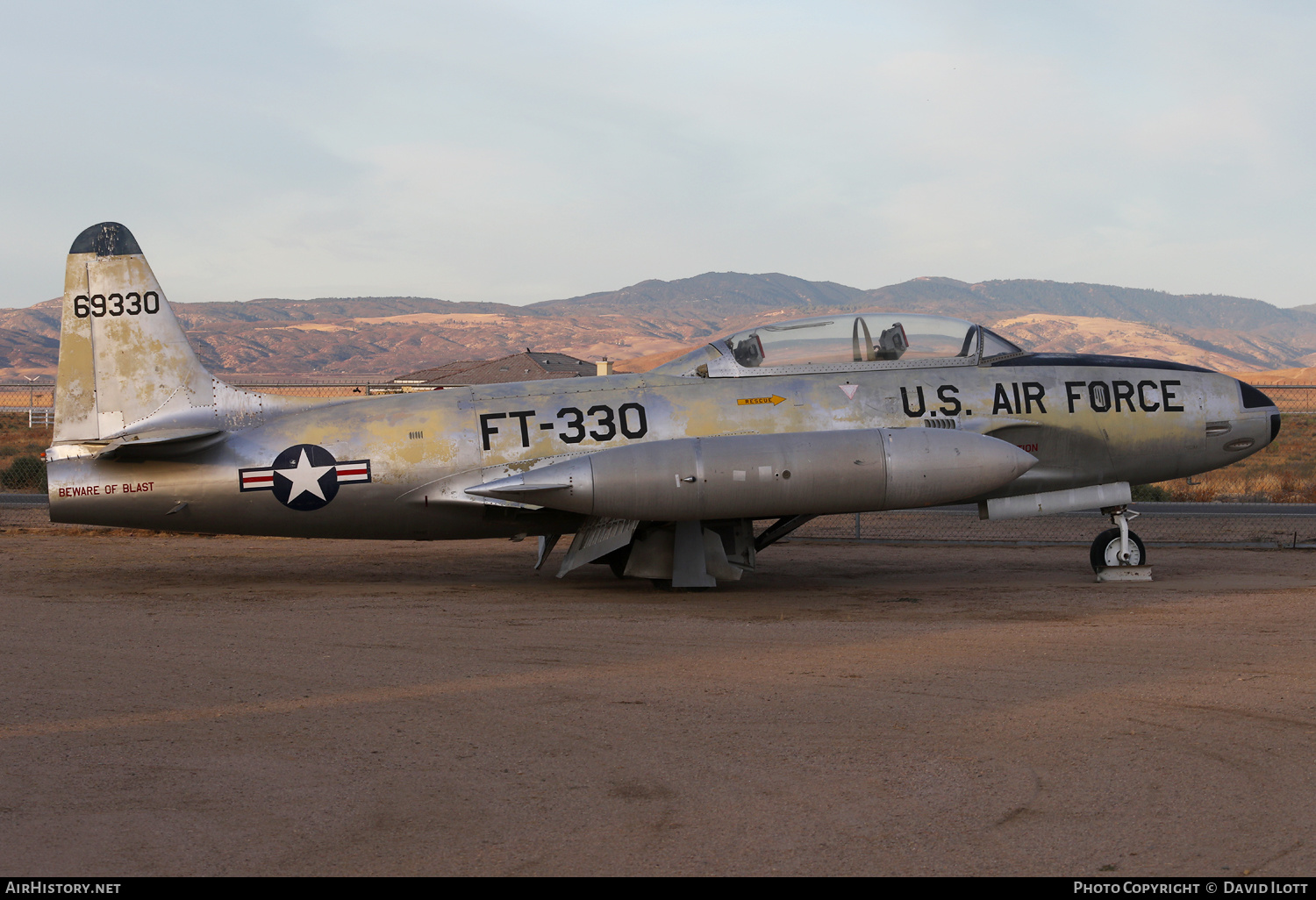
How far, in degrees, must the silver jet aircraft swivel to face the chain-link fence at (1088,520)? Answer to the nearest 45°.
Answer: approximately 45° to its left

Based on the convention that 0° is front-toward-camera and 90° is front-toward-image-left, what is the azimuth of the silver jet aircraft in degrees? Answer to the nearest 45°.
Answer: approximately 270°
